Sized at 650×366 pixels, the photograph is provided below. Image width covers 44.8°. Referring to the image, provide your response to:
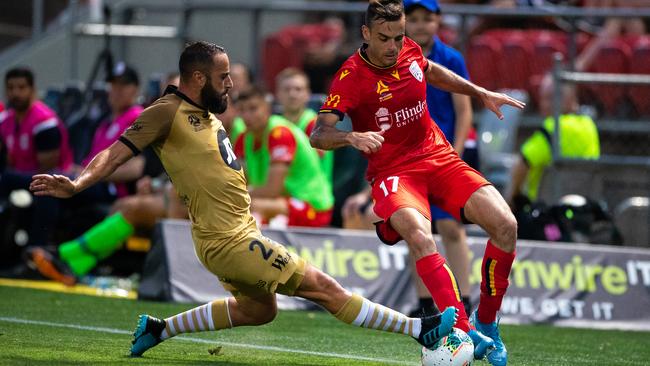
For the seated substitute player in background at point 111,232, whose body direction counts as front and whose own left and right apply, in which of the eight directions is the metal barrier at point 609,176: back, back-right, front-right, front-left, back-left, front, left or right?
back-left

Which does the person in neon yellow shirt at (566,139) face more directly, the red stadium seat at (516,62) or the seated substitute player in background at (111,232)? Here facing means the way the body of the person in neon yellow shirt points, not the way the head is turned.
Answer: the seated substitute player in background

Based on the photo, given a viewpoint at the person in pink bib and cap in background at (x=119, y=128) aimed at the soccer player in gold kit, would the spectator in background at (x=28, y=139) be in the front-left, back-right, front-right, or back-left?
back-right

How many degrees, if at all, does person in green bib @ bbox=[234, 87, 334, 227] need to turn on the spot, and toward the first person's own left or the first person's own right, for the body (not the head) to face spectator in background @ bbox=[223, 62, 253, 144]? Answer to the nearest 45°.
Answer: approximately 90° to the first person's own right

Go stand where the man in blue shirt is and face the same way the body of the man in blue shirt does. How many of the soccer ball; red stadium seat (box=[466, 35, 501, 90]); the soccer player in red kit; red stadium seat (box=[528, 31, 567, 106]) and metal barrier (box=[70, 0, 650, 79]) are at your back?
3

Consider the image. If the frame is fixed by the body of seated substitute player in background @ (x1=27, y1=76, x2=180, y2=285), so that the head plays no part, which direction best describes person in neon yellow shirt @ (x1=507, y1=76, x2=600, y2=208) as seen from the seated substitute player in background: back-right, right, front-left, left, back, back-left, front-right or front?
back-left

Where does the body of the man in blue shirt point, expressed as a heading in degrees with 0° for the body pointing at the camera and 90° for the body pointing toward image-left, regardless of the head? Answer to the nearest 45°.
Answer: approximately 0°
